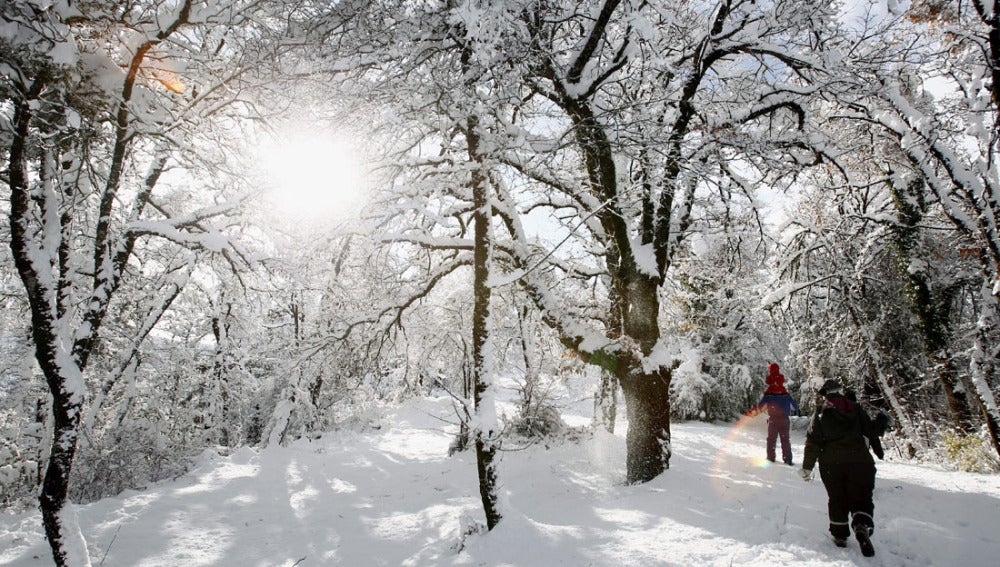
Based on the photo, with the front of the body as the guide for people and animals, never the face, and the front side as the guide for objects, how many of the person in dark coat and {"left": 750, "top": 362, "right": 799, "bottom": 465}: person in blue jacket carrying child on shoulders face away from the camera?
2

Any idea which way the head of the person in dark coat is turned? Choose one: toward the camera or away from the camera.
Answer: away from the camera

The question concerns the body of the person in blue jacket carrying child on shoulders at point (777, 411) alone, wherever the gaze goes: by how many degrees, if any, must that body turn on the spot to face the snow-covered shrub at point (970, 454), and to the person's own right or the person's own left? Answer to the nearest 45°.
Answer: approximately 45° to the person's own right

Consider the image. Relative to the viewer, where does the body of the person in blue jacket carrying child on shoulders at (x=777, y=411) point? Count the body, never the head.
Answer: away from the camera

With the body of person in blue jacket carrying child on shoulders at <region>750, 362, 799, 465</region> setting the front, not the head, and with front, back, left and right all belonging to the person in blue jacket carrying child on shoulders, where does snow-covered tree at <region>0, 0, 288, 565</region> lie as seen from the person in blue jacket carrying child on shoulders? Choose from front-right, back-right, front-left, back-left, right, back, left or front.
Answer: back-left

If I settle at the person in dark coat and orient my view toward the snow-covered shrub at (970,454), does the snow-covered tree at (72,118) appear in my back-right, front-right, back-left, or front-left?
back-left

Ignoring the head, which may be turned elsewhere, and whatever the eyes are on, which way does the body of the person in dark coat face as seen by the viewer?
away from the camera

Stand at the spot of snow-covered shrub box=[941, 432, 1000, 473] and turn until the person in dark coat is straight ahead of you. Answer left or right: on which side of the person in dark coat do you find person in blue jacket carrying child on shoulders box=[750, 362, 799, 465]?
right

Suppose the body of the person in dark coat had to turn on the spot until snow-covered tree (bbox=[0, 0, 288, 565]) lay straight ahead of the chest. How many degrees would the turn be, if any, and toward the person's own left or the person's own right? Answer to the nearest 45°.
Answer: approximately 135° to the person's own left

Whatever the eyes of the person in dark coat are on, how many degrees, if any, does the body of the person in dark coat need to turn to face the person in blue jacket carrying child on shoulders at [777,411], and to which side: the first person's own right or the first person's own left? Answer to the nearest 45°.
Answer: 0° — they already face them
